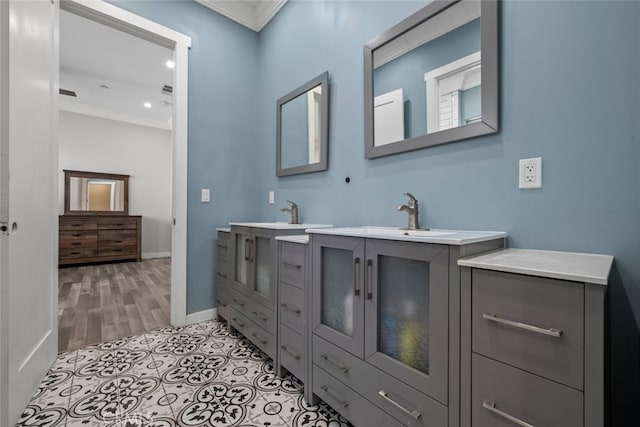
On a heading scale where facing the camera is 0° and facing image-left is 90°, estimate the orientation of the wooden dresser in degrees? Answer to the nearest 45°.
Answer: approximately 0°

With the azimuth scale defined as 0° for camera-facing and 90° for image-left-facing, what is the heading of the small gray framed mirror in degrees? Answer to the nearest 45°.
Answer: approximately 45°

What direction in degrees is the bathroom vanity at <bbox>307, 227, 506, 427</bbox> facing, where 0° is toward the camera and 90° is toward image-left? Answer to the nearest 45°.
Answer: approximately 45°

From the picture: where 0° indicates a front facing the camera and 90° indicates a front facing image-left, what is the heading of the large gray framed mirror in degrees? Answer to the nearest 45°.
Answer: approximately 45°

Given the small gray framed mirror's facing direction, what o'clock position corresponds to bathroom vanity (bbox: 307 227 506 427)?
The bathroom vanity is roughly at 10 o'clock from the small gray framed mirror.

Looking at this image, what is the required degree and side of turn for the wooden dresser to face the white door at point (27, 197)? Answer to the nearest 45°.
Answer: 0° — it already faces it

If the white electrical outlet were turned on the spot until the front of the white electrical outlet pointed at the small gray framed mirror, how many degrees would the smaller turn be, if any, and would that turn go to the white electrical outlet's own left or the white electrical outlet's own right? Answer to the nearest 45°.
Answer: approximately 90° to the white electrical outlet's own right

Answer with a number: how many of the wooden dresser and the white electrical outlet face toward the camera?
2

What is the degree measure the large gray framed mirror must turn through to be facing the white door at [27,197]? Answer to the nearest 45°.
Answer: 0° — it already faces it
